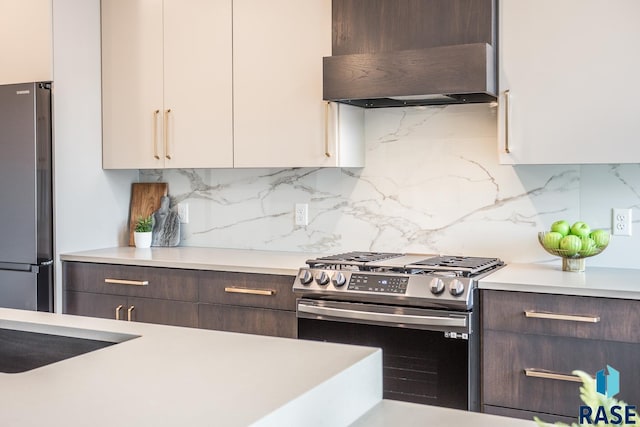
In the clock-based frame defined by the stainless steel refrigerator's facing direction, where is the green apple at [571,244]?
The green apple is roughly at 9 o'clock from the stainless steel refrigerator.

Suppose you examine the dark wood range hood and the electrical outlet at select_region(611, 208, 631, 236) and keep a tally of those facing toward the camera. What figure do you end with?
2

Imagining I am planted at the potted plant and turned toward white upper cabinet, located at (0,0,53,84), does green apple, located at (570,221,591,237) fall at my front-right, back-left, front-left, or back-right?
back-left

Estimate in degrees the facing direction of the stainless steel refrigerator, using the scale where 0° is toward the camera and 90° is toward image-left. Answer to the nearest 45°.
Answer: approximately 45°

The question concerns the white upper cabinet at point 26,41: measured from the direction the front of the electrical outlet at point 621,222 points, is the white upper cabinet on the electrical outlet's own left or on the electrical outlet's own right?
on the electrical outlet's own right
